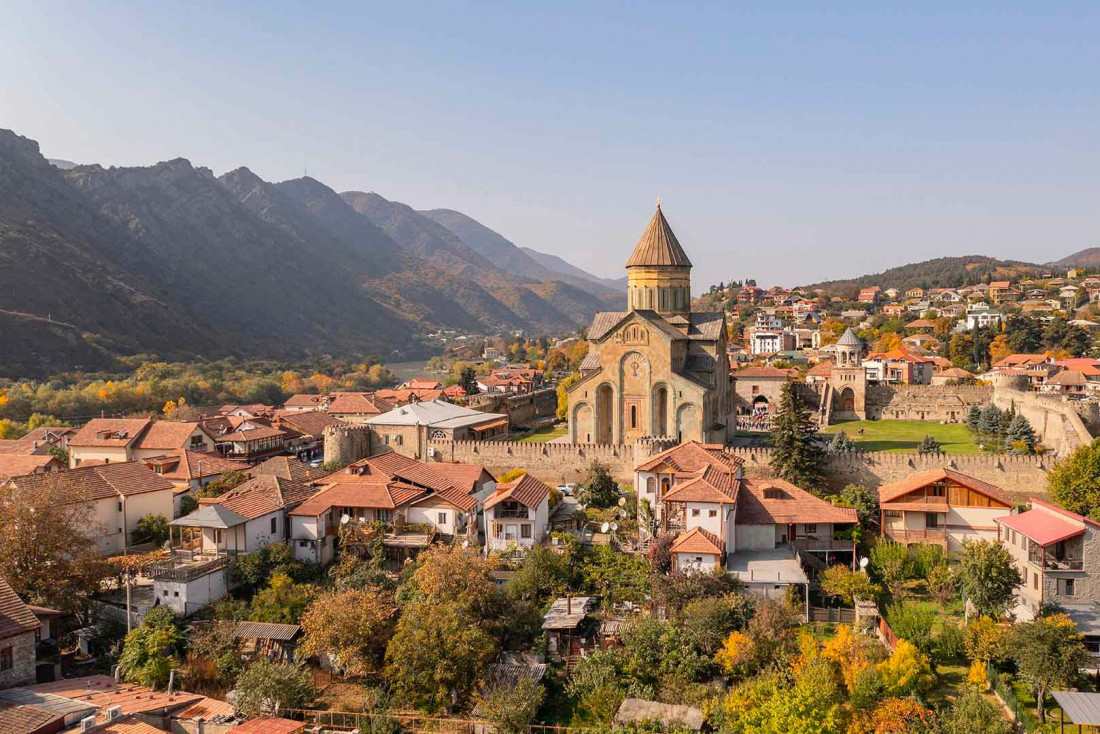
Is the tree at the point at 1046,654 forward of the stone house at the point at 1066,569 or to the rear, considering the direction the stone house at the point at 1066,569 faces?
forward

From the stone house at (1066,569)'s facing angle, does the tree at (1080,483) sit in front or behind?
behind

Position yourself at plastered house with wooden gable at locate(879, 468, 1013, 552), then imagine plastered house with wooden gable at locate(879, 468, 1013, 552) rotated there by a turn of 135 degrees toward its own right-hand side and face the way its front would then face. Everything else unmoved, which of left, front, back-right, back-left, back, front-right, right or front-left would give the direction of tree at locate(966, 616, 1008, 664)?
back-left

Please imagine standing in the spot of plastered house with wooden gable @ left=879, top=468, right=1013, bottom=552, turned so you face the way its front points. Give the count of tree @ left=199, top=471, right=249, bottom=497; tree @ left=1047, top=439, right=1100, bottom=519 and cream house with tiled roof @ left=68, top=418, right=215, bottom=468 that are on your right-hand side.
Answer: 2

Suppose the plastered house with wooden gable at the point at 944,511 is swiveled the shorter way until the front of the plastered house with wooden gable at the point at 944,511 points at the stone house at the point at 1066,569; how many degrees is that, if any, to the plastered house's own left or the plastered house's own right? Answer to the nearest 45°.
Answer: approximately 45° to the plastered house's own left

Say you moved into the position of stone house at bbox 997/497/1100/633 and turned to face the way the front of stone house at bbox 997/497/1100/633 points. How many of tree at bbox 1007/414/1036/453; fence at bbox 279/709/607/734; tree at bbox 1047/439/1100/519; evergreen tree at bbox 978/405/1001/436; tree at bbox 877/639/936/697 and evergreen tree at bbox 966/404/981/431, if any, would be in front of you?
2

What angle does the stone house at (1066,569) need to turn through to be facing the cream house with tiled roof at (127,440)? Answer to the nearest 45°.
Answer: approximately 45° to its right

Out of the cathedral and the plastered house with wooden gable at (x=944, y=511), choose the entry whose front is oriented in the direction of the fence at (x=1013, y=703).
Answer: the plastered house with wooden gable

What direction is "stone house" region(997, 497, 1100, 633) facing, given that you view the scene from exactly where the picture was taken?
facing the viewer and to the right of the viewer

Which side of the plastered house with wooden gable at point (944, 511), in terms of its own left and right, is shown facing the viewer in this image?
front

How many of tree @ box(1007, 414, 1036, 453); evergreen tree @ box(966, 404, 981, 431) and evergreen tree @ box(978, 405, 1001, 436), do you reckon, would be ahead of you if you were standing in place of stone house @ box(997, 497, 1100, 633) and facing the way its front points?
0
